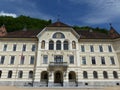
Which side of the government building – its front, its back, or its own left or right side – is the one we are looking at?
front
